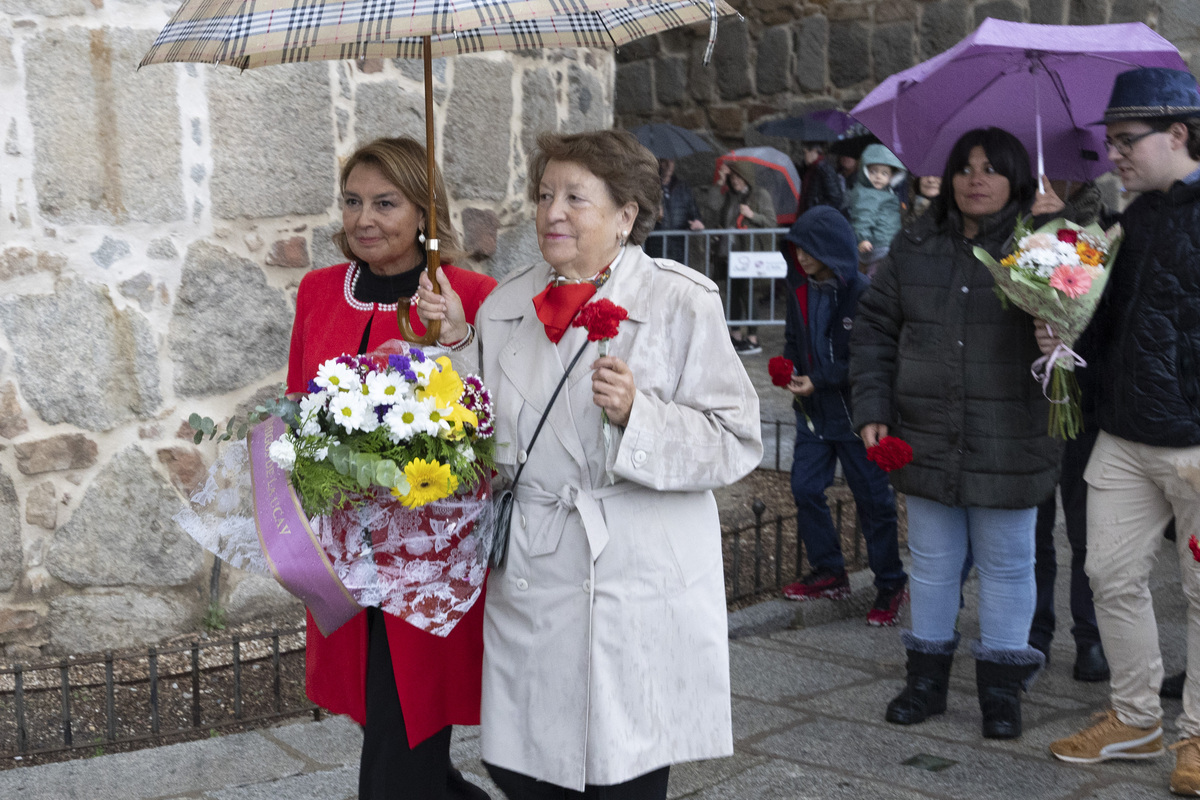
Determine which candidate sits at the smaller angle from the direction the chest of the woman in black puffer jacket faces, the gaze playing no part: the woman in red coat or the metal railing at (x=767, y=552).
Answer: the woman in red coat

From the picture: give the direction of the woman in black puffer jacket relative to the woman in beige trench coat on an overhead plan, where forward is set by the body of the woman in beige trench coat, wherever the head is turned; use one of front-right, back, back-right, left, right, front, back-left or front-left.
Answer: back

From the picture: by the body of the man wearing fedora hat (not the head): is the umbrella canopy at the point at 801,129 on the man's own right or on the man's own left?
on the man's own right

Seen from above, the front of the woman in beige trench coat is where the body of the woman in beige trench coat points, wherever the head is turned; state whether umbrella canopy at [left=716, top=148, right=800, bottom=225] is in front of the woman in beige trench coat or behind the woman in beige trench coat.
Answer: behind

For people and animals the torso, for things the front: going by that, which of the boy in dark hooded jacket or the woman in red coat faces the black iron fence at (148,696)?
the boy in dark hooded jacket

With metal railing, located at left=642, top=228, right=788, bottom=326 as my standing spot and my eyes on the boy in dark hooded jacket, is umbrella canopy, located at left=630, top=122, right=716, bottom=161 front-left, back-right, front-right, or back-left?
back-right

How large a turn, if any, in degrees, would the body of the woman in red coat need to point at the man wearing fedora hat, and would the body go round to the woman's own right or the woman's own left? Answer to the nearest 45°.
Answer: approximately 135° to the woman's own left

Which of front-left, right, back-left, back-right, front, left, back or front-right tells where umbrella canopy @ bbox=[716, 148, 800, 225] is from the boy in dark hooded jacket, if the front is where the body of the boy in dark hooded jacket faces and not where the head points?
back-right

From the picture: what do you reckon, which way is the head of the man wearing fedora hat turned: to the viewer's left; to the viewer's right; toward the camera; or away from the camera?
to the viewer's left

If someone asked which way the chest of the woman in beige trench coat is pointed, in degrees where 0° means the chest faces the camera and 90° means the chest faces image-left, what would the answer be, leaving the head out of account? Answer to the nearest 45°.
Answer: approximately 45°

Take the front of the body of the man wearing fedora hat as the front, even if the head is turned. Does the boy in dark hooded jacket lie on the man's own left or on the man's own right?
on the man's own right
